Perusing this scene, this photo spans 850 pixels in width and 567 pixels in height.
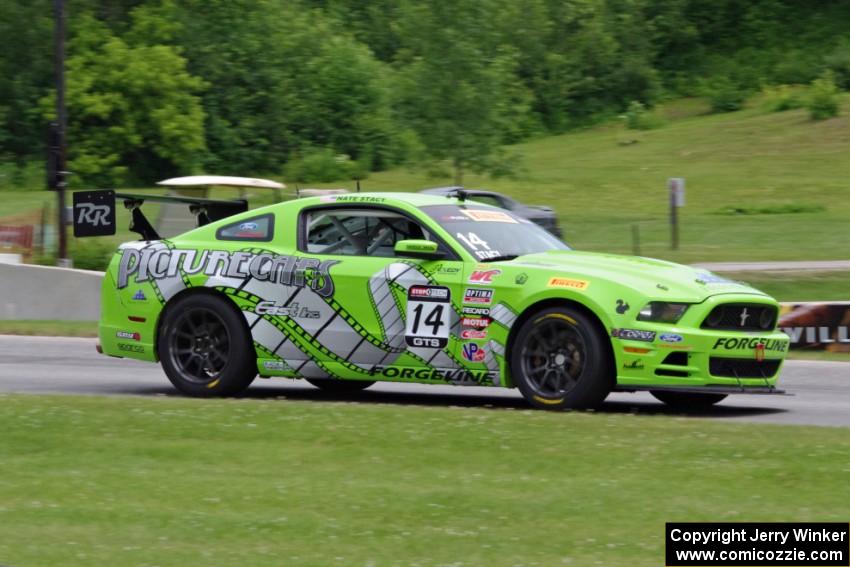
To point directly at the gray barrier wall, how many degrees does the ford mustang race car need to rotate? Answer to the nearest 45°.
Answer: approximately 180°

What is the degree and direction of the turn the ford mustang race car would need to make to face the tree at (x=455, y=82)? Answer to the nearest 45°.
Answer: approximately 135° to its left

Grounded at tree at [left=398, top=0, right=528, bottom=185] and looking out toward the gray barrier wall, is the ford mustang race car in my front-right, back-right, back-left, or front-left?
front-left

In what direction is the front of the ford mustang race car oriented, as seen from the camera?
facing the viewer and to the right of the viewer

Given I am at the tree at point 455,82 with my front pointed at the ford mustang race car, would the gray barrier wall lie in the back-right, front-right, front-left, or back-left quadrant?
front-right

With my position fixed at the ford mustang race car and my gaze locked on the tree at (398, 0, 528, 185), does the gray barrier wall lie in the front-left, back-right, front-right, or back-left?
front-left

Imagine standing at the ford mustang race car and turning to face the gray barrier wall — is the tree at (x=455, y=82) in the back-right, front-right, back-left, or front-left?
front-right
